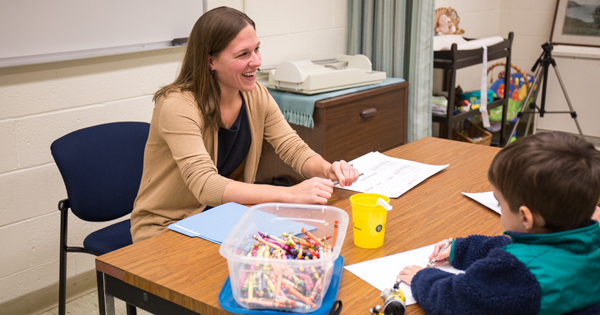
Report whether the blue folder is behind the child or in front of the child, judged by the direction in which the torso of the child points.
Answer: in front

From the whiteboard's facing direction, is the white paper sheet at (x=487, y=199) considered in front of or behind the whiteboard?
in front

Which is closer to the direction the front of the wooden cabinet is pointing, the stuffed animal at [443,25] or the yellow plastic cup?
the yellow plastic cup

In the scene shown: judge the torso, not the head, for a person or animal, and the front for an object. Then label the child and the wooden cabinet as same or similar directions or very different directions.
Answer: very different directions

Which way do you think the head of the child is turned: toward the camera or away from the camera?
away from the camera

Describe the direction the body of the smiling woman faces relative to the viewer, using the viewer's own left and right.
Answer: facing the viewer and to the right of the viewer

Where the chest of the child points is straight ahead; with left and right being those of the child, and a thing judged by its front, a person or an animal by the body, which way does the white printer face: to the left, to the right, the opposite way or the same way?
the opposite way

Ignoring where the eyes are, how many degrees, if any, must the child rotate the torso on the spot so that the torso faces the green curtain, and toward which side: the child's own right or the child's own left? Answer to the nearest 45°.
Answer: approximately 45° to the child's own right

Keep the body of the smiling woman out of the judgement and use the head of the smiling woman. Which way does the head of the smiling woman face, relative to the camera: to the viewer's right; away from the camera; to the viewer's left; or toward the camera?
to the viewer's right

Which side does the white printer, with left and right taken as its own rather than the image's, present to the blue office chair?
right

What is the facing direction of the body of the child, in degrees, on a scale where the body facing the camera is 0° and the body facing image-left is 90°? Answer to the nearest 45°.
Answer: approximately 135°

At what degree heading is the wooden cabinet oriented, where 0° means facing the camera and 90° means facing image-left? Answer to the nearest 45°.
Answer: approximately 315°
